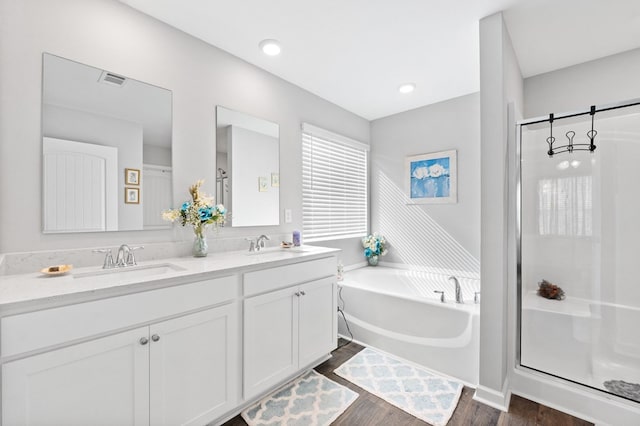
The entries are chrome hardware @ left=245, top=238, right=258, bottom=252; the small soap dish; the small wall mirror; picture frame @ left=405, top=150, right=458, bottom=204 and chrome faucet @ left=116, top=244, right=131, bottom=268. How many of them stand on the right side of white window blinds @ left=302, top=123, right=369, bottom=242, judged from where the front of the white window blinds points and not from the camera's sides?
4

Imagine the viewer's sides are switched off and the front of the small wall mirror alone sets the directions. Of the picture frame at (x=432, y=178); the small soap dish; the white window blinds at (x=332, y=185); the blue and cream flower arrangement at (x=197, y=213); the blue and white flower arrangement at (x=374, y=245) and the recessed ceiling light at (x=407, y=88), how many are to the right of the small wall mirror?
2

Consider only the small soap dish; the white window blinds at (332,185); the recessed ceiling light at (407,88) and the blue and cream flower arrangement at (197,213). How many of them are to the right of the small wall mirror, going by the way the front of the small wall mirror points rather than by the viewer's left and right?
2

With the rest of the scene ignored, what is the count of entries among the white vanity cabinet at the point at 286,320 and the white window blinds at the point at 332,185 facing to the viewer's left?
0

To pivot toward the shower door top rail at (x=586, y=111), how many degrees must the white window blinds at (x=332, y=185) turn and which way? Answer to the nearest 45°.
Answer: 0° — it already faces it

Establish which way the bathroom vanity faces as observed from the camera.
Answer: facing the viewer and to the right of the viewer

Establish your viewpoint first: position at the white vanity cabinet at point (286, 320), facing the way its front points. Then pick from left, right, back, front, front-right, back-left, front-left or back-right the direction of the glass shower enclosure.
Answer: front-left

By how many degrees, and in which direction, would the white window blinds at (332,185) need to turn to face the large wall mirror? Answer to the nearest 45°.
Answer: approximately 90° to its right
